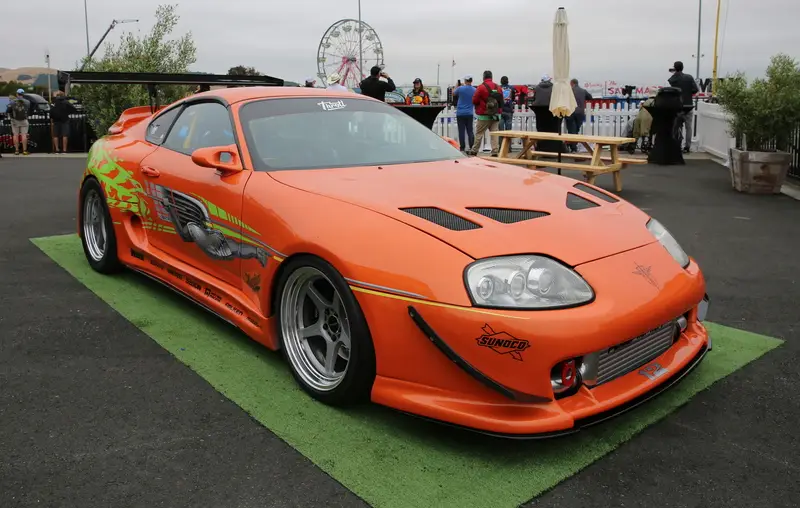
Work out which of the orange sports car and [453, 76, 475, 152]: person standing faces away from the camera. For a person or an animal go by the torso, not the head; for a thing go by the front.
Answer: the person standing

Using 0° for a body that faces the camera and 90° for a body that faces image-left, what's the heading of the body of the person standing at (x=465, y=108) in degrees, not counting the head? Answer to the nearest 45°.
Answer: approximately 180°

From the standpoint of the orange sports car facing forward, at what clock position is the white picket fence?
The white picket fence is roughly at 8 o'clock from the orange sports car.

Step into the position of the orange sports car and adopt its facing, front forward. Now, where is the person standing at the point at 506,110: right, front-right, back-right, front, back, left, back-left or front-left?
back-left

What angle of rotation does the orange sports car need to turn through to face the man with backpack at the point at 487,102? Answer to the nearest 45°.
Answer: approximately 135° to its left
